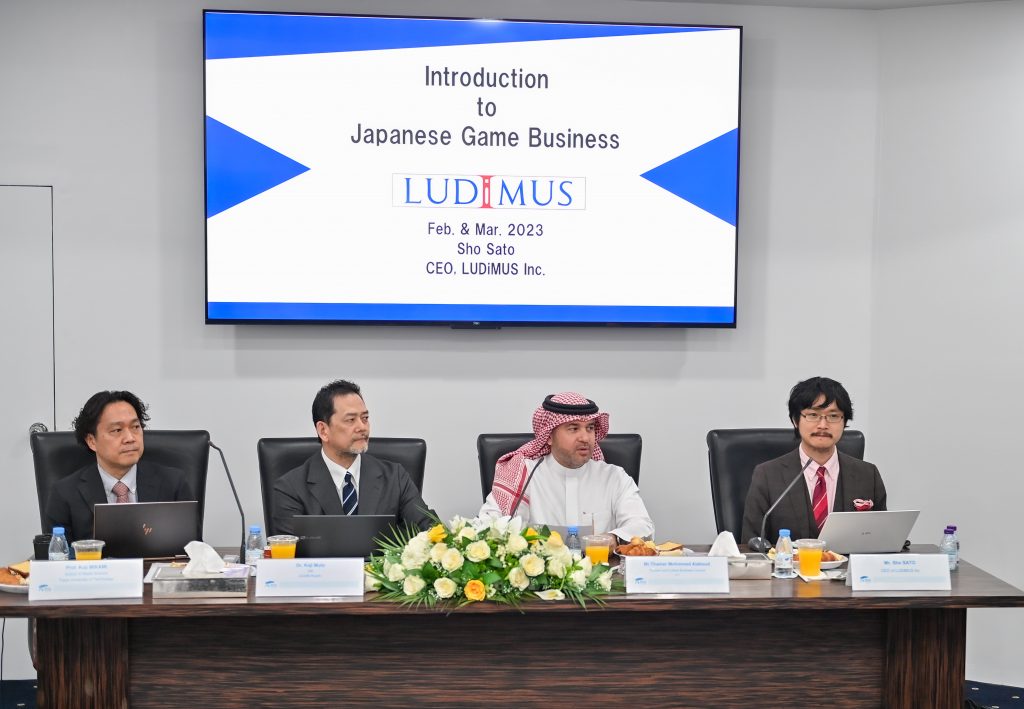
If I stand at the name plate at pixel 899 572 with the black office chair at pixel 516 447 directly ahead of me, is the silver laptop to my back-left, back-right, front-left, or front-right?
front-right

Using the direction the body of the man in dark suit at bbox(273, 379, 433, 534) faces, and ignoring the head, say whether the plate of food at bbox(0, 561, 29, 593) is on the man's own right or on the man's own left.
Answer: on the man's own right

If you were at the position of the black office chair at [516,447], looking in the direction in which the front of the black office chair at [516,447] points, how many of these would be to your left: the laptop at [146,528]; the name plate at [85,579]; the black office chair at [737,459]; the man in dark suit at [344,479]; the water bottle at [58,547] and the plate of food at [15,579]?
1

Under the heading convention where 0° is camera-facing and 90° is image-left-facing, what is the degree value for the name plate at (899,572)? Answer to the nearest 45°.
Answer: approximately 0°

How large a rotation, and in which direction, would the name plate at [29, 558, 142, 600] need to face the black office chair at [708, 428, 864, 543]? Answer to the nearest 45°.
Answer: approximately 90° to its left

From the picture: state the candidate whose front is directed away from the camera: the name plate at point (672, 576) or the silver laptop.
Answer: the silver laptop

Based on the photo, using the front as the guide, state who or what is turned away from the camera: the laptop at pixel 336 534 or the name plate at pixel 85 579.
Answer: the laptop

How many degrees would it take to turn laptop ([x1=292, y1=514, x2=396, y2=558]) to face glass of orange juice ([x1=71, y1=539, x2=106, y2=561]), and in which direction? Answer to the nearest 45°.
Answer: approximately 90° to its left

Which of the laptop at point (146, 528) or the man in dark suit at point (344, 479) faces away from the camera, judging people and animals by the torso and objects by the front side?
the laptop

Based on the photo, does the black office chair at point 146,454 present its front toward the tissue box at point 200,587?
yes

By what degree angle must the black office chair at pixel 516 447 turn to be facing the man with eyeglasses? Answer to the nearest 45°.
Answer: approximately 90° to its left

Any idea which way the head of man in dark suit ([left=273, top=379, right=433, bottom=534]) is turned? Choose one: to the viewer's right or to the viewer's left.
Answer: to the viewer's right

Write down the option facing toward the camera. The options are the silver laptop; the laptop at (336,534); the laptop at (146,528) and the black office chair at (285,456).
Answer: the black office chair

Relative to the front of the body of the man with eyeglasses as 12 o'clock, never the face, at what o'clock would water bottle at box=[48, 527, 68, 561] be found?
The water bottle is roughly at 2 o'clock from the man with eyeglasses.

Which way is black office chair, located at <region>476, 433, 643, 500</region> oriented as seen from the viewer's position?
toward the camera

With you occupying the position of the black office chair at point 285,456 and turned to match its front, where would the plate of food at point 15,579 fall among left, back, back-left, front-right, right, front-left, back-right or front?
front-right

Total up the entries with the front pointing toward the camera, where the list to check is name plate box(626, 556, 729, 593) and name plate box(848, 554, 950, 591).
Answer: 2

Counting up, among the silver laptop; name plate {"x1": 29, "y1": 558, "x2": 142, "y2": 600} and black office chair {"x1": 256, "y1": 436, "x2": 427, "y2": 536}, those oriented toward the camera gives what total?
2

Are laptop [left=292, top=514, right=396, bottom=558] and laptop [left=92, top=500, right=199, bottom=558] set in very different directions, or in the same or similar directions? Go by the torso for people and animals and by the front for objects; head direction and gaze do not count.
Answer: same or similar directions

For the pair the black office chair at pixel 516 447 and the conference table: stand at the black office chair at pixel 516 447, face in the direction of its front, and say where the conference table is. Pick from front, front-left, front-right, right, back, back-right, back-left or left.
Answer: front

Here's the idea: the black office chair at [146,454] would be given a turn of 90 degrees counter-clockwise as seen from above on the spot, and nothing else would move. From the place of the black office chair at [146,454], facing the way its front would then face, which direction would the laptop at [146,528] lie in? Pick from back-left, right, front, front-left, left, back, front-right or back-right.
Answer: right
